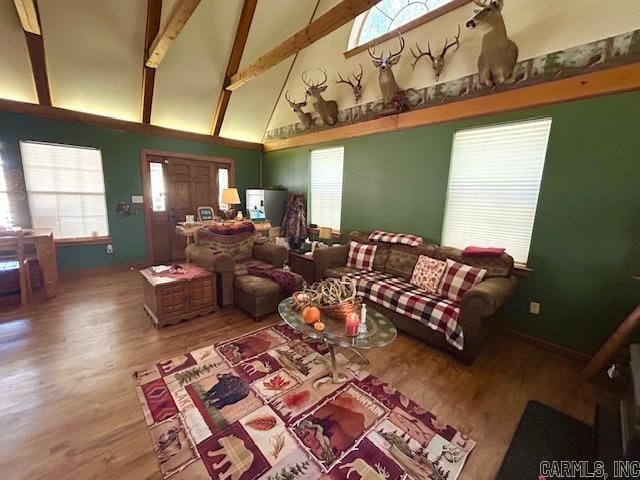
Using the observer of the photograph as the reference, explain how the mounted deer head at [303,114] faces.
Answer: facing the viewer and to the left of the viewer

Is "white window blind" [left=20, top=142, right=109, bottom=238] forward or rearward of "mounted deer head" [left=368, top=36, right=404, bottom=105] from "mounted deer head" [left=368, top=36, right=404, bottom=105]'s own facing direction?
forward

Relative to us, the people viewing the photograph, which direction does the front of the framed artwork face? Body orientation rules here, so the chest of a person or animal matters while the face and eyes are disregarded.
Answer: facing the viewer

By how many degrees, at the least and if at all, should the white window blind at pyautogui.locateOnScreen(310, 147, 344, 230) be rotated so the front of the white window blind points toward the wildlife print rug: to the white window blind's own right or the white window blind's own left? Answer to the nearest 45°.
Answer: approximately 45° to the white window blind's own left

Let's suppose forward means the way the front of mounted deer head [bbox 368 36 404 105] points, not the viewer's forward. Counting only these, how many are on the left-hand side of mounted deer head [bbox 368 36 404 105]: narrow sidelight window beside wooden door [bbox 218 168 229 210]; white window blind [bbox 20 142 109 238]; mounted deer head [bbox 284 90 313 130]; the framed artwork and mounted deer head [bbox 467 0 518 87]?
1

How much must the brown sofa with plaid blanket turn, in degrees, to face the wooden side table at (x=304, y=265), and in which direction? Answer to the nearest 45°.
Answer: approximately 90° to its right

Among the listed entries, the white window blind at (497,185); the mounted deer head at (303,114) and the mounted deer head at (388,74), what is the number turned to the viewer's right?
0

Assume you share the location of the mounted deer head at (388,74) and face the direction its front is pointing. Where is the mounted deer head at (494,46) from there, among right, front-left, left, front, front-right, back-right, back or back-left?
left

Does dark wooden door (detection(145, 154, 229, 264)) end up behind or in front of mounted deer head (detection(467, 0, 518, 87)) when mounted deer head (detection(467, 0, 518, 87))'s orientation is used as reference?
in front

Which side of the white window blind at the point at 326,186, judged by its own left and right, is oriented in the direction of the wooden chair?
front

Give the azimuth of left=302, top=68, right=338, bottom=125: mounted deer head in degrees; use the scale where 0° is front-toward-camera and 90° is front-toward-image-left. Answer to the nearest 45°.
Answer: approximately 45°

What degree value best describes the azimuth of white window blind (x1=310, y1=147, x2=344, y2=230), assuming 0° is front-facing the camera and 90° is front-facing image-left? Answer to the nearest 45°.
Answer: approximately 45°

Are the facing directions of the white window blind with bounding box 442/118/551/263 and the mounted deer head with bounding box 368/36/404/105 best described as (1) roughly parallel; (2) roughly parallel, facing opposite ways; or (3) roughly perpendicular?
roughly parallel
